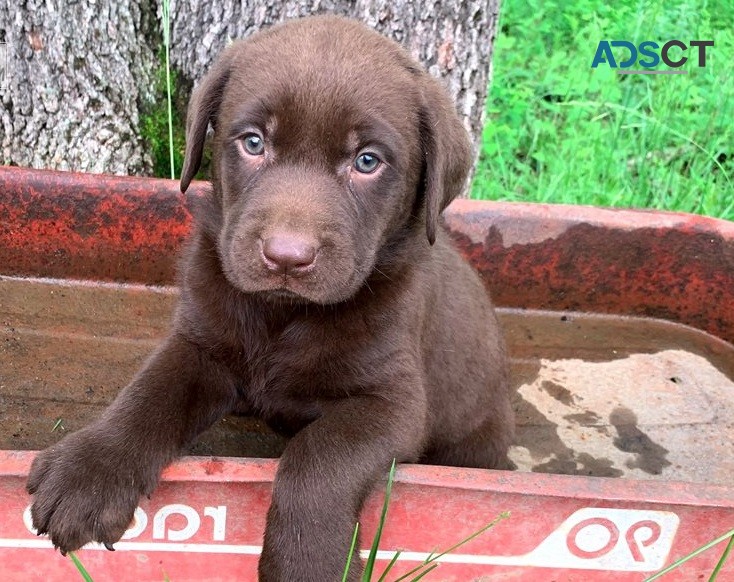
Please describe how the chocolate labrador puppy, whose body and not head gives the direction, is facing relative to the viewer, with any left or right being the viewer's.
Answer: facing the viewer and to the left of the viewer

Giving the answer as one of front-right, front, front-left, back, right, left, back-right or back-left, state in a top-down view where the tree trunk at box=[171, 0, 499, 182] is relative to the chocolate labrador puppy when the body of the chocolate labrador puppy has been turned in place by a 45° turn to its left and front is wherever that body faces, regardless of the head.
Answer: back

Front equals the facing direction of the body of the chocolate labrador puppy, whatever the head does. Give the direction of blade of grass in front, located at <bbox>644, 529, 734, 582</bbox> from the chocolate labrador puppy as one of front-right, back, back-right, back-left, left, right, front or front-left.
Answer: left
